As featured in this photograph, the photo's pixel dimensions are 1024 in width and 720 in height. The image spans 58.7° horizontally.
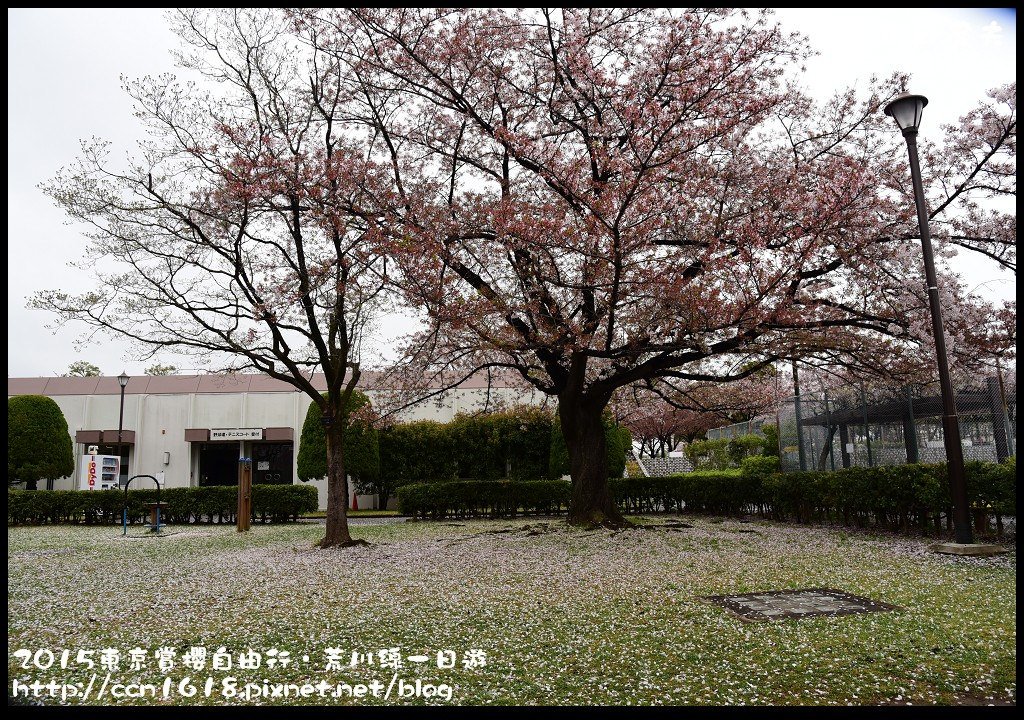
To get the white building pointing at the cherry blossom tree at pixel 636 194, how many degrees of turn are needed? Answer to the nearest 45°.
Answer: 0° — it already faces it

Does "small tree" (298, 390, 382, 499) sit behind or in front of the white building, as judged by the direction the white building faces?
in front

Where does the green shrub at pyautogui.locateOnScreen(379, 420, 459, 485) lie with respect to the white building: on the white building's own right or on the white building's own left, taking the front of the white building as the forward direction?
on the white building's own left

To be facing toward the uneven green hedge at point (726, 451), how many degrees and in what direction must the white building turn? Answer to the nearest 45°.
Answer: approximately 45° to its left

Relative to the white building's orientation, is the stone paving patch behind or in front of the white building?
in front

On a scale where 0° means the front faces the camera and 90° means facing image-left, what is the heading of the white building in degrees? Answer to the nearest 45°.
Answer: approximately 0°

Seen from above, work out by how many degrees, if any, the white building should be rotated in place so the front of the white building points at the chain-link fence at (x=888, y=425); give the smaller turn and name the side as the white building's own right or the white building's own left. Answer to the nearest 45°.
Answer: approximately 45° to the white building's own left
